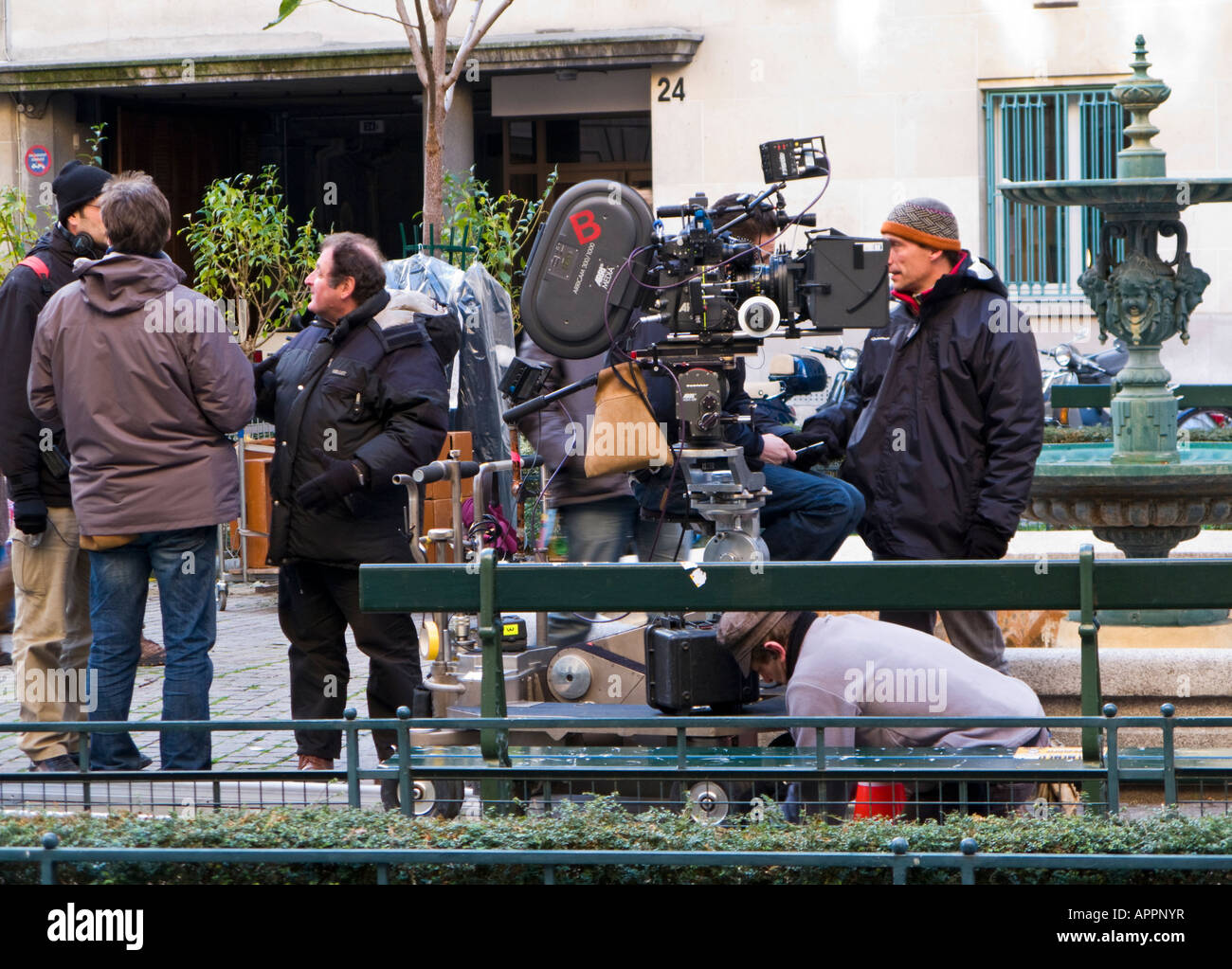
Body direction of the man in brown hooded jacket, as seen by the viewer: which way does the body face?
away from the camera

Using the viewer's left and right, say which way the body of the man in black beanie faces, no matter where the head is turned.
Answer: facing to the right of the viewer

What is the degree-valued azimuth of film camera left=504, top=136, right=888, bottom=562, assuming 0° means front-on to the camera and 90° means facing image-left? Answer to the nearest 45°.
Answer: approximately 270°

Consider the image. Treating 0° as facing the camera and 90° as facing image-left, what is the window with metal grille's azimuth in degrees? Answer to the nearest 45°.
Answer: approximately 0°

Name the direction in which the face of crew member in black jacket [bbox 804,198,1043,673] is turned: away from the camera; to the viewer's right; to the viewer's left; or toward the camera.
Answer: to the viewer's left

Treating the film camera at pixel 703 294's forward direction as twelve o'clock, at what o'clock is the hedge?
The hedge is roughly at 3 o'clock from the film camera.

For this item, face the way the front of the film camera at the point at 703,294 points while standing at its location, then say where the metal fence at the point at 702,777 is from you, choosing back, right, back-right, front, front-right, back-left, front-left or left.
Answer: right

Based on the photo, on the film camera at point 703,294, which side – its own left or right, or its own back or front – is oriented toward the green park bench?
right

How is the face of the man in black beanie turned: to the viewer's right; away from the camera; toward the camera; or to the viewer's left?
to the viewer's right

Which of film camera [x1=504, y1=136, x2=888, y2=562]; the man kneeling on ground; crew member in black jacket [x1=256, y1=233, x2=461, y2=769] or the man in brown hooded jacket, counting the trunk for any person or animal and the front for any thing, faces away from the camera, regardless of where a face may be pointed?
the man in brown hooded jacket

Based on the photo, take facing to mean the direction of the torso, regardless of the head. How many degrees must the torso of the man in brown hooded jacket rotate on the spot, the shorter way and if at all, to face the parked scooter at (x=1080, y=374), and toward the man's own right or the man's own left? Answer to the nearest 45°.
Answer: approximately 45° to the man's own right

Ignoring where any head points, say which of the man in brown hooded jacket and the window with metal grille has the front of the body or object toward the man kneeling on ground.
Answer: the window with metal grille

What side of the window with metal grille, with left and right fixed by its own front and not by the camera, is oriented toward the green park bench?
front

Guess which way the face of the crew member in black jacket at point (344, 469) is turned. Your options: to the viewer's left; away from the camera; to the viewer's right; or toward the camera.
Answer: to the viewer's left

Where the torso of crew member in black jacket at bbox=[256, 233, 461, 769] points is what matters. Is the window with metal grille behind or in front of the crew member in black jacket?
behind
